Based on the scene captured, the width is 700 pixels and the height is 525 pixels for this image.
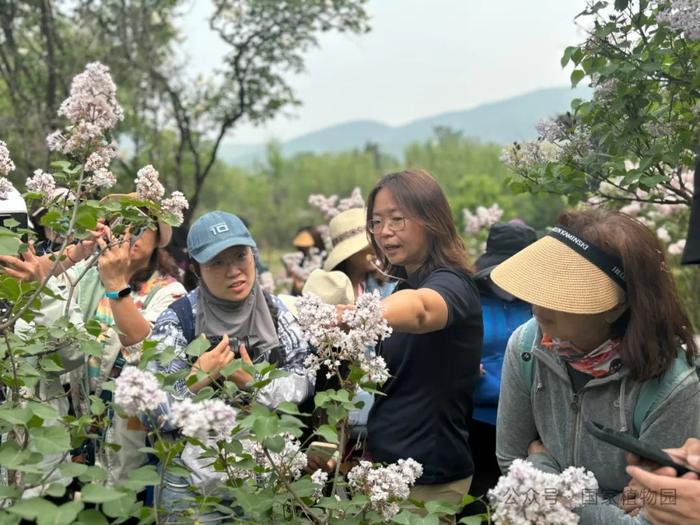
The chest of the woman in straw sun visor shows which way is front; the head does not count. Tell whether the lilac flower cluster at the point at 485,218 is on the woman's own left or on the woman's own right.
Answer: on the woman's own right

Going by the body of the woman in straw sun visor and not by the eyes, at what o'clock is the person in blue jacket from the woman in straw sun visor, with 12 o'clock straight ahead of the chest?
The person in blue jacket is roughly at 4 o'clock from the woman in straw sun visor.

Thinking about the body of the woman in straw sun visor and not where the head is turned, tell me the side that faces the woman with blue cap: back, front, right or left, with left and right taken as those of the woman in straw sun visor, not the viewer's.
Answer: right

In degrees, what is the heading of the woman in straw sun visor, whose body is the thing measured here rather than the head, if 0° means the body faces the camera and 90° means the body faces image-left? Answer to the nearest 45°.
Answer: approximately 45°

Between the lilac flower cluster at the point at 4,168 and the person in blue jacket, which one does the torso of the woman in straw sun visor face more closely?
the lilac flower cluster

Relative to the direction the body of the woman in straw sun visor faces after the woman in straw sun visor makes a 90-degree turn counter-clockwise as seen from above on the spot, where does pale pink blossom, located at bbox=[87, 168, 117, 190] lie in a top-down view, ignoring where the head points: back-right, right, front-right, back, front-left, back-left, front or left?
back-right

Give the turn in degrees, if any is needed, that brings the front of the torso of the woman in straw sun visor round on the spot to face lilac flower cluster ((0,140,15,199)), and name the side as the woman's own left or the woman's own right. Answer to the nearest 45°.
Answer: approximately 45° to the woman's own right
